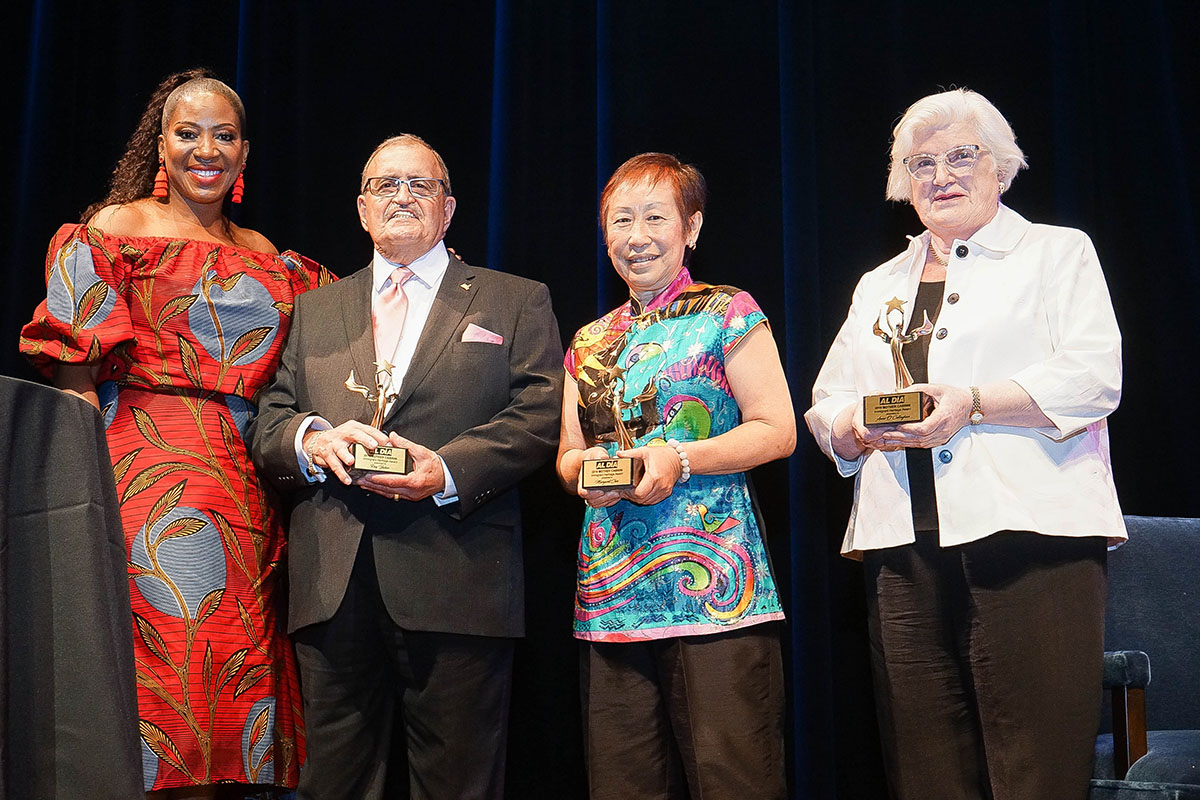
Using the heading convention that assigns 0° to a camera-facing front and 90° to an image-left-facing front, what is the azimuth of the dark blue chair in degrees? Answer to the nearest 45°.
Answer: approximately 0°

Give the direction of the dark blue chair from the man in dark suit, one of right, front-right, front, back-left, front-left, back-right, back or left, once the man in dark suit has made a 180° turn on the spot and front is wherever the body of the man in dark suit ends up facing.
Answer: right

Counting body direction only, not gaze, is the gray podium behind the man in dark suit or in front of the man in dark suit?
in front

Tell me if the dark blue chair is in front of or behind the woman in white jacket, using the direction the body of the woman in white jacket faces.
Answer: behind

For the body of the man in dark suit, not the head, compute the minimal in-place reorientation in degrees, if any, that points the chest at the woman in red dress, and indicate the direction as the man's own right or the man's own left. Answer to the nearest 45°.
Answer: approximately 135° to the man's own right

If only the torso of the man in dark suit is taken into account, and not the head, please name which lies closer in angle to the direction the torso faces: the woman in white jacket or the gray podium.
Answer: the gray podium

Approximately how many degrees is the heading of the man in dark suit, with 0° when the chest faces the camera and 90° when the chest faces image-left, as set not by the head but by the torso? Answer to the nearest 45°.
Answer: approximately 0°

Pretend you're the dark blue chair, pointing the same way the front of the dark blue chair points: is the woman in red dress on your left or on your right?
on your right

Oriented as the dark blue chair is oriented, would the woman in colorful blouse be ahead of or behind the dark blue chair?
ahead

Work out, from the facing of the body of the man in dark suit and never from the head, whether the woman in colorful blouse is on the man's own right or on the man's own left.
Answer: on the man's own left

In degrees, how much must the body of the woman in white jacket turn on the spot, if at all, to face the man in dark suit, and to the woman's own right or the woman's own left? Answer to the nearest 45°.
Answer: approximately 45° to the woman's own right
